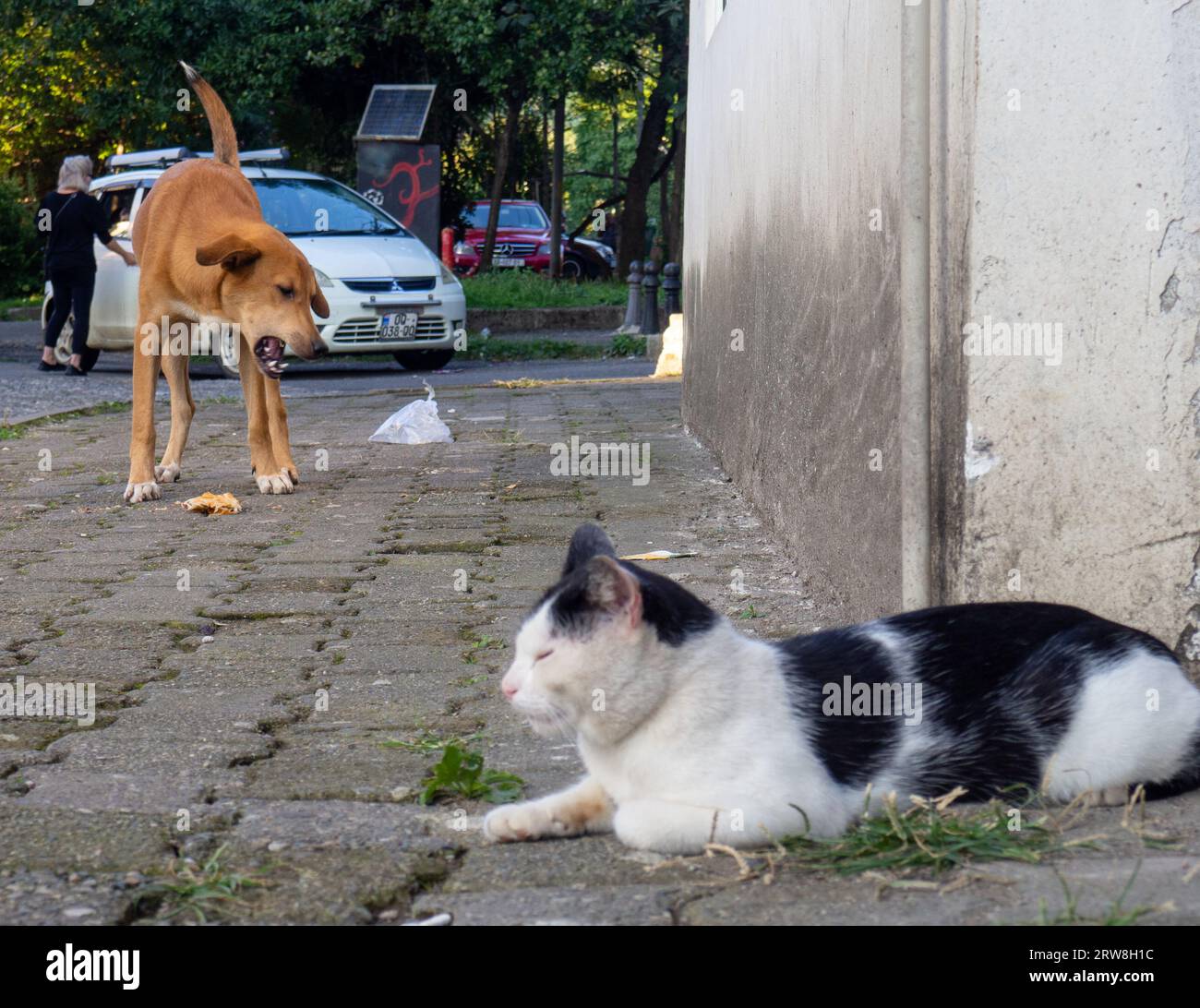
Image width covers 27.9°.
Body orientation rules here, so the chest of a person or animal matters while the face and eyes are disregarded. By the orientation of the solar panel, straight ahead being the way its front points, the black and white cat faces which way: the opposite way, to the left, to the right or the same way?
to the right

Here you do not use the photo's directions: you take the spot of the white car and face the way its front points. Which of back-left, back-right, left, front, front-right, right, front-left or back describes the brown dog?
front-right

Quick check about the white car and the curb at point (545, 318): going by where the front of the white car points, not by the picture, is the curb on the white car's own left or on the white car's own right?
on the white car's own left

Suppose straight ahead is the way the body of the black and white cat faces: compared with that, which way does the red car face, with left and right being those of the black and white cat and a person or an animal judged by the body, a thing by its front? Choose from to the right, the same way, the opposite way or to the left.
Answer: to the left

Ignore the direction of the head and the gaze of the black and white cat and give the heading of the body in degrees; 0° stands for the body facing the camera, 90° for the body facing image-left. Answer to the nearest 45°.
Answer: approximately 90°

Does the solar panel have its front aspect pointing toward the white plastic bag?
yes

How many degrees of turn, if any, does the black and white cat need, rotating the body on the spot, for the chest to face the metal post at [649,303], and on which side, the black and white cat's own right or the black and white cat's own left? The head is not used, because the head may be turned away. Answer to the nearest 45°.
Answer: approximately 90° to the black and white cat's own right

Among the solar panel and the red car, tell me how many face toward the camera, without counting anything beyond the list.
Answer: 2

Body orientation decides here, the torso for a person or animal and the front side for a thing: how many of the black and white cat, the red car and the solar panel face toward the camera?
2

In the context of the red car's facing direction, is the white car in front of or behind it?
in front
